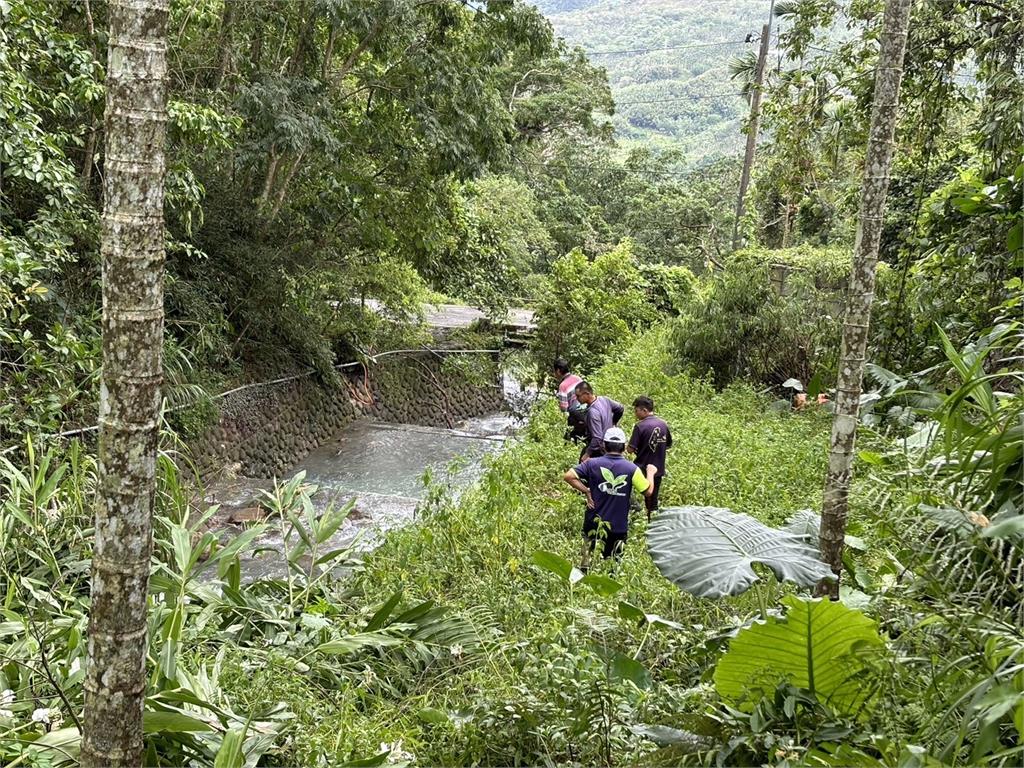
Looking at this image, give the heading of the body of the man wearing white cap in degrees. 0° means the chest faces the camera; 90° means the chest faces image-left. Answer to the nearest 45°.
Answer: approximately 180°

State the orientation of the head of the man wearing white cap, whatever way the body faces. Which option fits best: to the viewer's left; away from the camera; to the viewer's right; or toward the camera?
away from the camera

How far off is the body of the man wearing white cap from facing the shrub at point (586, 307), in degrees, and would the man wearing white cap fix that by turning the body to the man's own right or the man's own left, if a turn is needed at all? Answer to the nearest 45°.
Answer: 0° — they already face it

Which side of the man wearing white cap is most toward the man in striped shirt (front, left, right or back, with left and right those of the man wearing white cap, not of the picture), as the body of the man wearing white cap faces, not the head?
front

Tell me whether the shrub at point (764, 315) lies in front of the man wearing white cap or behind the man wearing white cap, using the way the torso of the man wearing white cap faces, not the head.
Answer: in front
